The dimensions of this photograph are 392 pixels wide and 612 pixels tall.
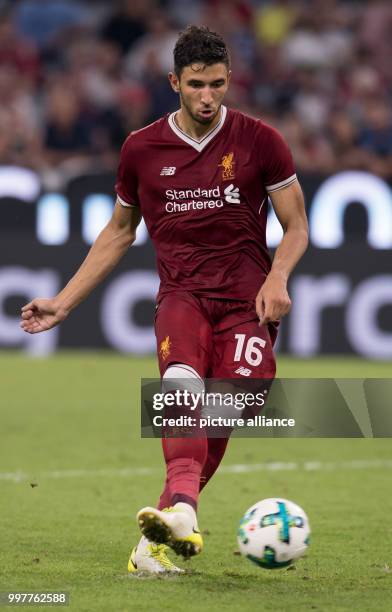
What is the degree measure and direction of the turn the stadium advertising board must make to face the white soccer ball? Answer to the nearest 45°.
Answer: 0° — it already faces it

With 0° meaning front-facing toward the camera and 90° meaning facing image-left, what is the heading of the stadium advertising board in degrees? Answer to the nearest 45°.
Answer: approximately 0°

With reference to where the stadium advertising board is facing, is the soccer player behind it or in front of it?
in front

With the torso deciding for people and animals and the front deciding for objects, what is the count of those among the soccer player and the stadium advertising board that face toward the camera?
2

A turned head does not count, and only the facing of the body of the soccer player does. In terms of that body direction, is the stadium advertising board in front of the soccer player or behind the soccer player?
behind

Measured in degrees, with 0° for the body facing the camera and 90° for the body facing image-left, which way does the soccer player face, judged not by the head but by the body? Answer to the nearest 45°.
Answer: approximately 0°
